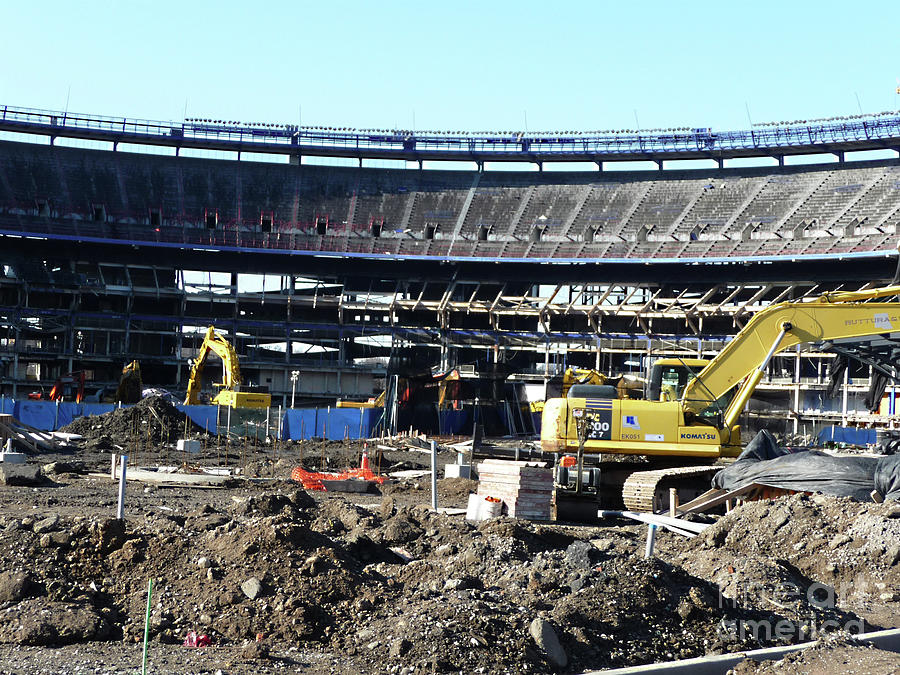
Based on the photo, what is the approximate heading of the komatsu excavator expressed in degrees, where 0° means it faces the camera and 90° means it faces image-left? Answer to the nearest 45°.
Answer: approximately 270°

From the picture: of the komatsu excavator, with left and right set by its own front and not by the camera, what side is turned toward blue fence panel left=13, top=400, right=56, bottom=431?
back

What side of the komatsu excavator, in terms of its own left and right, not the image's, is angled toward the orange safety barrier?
back

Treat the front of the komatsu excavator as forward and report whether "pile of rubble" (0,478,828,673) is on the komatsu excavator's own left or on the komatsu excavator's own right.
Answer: on the komatsu excavator's own right

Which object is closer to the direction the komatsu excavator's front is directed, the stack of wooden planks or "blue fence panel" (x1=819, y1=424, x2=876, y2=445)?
the blue fence panel

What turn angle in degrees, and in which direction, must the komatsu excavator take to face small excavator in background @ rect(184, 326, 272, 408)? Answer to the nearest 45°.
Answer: approximately 135° to its left

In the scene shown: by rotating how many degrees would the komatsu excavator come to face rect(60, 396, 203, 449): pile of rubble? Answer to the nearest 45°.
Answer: approximately 135° to its left

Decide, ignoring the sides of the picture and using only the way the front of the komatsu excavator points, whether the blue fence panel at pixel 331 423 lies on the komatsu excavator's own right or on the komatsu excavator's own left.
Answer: on the komatsu excavator's own left

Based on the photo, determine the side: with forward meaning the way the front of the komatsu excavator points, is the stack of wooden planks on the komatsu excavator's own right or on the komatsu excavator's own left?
on the komatsu excavator's own right

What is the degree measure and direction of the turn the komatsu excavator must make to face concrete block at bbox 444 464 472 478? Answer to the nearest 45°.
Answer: approximately 135° to its left

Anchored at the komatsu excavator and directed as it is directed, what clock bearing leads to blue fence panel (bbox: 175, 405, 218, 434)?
The blue fence panel is roughly at 7 o'clock from the komatsu excavator.
